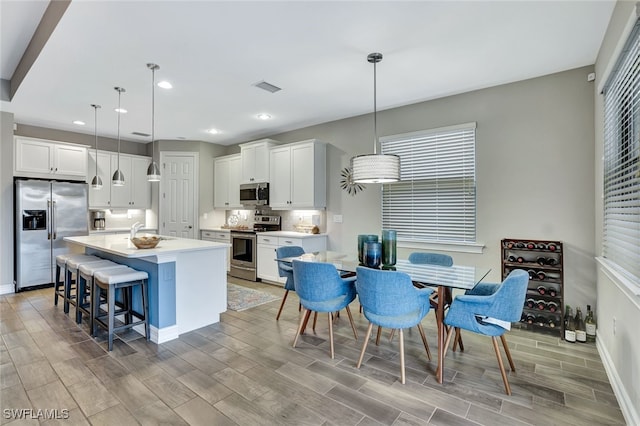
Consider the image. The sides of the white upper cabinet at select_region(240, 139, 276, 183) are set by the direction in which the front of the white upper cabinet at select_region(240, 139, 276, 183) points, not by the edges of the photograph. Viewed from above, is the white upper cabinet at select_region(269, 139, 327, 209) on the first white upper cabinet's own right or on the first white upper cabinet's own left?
on the first white upper cabinet's own left

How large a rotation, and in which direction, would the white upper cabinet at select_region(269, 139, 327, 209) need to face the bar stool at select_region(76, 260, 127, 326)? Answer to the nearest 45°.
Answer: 0° — it already faces it

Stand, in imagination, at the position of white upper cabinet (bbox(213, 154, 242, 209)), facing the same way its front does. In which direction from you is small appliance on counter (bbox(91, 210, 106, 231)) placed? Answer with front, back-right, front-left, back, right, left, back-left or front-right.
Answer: front-right

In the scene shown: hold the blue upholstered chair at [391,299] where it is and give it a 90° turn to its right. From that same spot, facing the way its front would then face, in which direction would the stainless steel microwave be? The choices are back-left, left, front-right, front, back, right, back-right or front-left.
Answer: back

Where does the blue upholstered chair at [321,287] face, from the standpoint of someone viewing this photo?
facing away from the viewer and to the right of the viewer

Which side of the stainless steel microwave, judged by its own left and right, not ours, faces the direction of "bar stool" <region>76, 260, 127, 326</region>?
front

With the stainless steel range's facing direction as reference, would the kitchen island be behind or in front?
in front

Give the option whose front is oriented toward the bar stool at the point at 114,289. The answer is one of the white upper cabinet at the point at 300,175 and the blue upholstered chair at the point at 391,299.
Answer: the white upper cabinet

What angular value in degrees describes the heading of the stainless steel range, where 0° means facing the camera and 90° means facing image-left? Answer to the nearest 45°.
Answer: approximately 45°

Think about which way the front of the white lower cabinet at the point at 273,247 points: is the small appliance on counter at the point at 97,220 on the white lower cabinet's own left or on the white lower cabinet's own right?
on the white lower cabinet's own right

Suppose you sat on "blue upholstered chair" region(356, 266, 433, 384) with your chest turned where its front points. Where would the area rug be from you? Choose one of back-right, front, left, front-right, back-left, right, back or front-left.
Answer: left

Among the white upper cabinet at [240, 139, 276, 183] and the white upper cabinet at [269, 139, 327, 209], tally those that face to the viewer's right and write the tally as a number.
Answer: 0

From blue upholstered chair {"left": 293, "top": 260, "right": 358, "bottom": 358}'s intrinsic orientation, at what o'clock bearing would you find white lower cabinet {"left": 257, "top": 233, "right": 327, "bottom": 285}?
The white lower cabinet is roughly at 10 o'clock from the blue upholstered chair.

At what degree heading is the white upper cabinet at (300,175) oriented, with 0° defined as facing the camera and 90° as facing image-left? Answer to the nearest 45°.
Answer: approximately 45°

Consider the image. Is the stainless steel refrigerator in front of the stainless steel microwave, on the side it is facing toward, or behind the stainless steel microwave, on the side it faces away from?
in front

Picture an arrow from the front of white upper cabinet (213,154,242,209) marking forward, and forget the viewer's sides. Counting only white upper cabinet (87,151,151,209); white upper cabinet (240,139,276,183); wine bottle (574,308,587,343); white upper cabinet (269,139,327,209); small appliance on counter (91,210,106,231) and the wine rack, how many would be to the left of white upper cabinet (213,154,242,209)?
4
